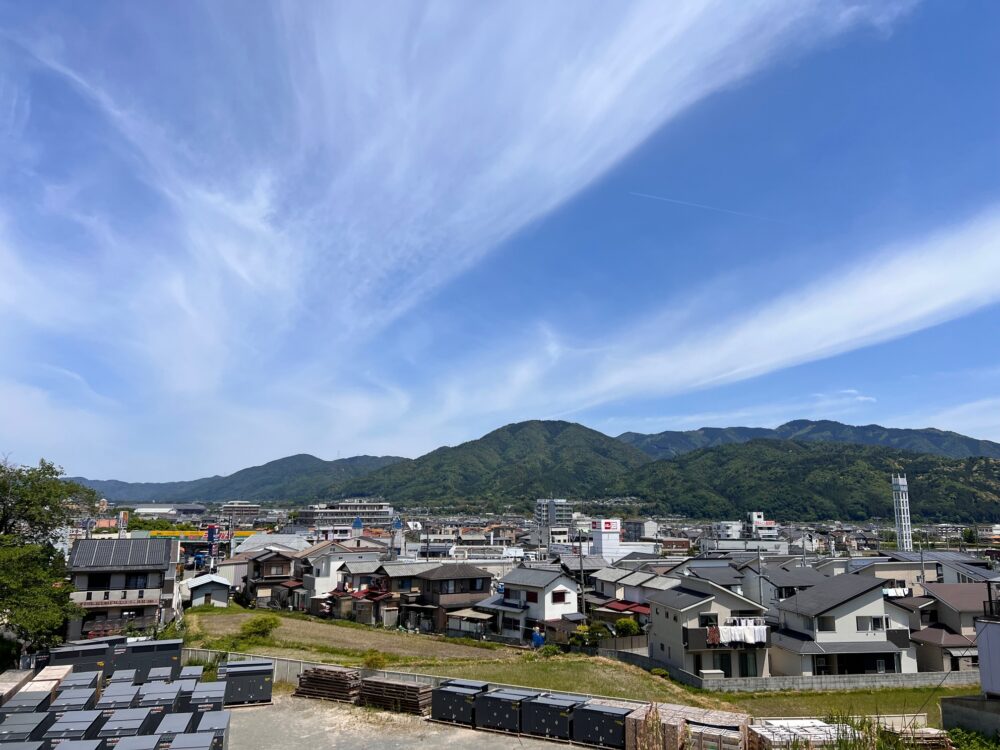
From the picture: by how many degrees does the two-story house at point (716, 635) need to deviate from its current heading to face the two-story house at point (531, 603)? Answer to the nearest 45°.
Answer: approximately 135° to its right

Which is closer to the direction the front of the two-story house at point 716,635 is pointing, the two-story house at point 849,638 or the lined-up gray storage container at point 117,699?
the lined-up gray storage container

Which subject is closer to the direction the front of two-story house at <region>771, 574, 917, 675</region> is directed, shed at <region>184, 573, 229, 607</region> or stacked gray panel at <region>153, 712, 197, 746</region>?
the stacked gray panel

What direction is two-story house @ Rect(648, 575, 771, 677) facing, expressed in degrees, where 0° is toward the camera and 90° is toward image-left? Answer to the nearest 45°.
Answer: approximately 0°

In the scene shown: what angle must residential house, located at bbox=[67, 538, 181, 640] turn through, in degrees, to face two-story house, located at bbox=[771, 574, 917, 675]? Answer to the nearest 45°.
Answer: approximately 45° to its left

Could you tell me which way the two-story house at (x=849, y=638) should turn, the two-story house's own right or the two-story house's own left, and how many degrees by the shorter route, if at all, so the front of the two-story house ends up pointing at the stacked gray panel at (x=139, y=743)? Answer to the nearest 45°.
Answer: approximately 45° to the two-story house's own right

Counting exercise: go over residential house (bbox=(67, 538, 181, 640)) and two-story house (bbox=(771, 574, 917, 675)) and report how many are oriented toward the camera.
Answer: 2

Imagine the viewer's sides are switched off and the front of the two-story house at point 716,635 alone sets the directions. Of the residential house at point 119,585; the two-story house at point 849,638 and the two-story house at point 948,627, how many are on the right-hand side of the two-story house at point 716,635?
1

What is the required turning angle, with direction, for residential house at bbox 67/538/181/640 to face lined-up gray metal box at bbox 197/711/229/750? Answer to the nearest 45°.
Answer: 0° — it already faces it

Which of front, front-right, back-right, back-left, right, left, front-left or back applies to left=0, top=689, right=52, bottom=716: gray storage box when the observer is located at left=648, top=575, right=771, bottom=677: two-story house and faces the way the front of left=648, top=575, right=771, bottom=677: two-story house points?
front-right

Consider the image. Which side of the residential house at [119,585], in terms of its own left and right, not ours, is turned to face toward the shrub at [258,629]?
left

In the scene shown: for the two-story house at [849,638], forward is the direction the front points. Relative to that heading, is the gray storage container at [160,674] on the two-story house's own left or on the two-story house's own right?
on the two-story house's own right

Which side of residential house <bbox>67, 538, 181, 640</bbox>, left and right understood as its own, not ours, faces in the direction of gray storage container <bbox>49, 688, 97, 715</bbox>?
front

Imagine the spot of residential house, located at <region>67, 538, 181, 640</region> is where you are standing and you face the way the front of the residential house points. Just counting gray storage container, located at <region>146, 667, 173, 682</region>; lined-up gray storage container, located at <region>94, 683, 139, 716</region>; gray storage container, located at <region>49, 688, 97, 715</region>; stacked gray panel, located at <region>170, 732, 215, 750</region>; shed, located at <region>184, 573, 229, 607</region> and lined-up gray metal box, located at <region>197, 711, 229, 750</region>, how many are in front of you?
5
